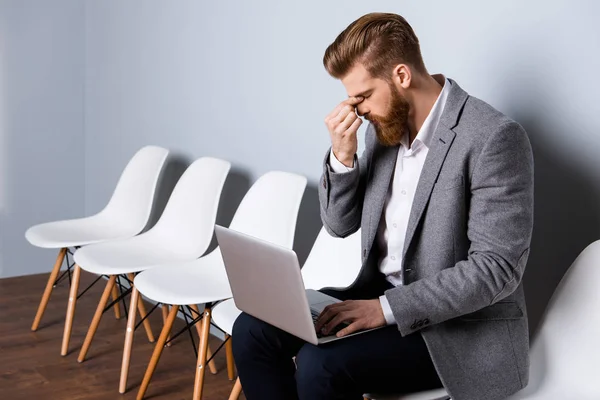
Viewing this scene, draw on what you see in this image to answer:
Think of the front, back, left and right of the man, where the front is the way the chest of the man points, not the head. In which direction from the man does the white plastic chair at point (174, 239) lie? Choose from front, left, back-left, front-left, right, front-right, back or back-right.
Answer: right

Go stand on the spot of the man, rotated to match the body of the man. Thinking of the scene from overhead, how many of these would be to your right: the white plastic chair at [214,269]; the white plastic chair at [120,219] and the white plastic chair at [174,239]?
3

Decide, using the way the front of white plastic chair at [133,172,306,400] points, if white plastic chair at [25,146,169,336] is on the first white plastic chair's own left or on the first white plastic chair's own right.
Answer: on the first white plastic chair's own right

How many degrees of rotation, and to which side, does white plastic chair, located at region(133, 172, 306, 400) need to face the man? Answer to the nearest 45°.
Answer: approximately 90° to its left

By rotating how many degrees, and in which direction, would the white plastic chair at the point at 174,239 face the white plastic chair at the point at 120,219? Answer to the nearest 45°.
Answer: approximately 90° to its right

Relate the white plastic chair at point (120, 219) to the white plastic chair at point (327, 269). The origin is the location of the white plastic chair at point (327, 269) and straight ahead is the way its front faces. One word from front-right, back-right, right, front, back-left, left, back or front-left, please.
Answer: right

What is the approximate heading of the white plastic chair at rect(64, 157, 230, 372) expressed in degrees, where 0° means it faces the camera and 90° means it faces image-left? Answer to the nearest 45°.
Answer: approximately 45°

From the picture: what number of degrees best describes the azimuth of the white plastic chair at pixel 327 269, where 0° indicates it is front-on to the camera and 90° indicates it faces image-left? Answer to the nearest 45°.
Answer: approximately 45°

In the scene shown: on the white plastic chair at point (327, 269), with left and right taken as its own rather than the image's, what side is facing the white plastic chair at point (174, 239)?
right

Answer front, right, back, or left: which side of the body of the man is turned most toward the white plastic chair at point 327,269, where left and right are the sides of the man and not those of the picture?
right
